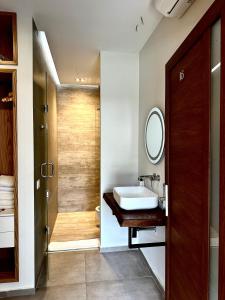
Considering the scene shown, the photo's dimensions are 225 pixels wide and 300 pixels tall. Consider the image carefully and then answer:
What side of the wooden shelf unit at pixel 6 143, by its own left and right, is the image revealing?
front

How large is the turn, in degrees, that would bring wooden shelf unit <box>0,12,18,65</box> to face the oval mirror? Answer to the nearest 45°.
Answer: approximately 90° to its left

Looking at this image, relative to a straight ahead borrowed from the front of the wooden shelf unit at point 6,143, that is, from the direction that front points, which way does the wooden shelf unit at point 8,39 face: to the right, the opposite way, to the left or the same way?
the same way

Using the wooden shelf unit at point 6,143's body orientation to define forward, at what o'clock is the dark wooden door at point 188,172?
The dark wooden door is roughly at 11 o'clock from the wooden shelf unit.
